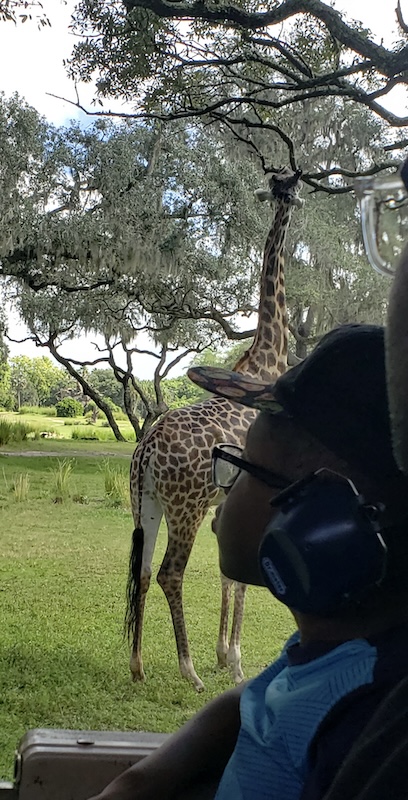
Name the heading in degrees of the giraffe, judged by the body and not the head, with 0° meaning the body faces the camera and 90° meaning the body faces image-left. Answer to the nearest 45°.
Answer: approximately 225°

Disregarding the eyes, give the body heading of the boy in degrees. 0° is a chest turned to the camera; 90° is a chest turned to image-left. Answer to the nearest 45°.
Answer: approximately 90°

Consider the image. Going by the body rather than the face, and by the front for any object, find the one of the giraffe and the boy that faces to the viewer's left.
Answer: the boy

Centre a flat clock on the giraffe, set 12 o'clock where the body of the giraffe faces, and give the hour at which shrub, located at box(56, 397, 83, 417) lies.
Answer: The shrub is roughly at 10 o'clock from the giraffe.

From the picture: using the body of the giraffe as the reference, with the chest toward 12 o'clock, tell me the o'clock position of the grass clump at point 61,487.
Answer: The grass clump is roughly at 10 o'clock from the giraffe.

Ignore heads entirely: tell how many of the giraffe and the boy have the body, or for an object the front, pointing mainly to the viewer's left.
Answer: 1

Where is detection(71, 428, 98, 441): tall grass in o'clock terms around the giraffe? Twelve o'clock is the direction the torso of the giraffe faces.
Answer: The tall grass is roughly at 10 o'clock from the giraffe.

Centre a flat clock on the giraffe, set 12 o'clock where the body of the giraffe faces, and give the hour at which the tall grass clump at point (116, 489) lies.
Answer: The tall grass clump is roughly at 10 o'clock from the giraffe.

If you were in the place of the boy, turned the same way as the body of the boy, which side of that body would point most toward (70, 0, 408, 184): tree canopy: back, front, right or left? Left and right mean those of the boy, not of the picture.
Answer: right

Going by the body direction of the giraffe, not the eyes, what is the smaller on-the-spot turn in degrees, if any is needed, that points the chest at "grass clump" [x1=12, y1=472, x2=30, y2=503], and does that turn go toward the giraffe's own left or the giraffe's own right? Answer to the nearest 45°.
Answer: approximately 90° to the giraffe's own left

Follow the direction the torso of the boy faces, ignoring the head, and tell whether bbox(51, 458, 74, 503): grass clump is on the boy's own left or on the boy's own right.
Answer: on the boy's own right
